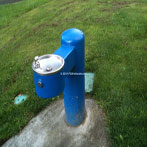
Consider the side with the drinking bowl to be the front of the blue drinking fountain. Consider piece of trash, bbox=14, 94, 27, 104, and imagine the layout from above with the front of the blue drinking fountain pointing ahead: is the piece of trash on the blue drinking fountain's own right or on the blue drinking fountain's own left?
on the blue drinking fountain's own right

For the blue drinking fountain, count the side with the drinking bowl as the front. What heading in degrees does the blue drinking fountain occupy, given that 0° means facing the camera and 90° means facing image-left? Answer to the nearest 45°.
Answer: approximately 45°

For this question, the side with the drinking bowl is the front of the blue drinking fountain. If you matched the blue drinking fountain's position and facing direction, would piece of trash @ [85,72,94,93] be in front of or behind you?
behind
